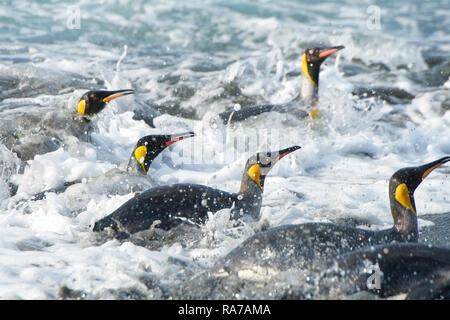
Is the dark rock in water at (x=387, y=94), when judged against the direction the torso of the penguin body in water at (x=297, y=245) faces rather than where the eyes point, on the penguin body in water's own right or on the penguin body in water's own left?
on the penguin body in water's own left

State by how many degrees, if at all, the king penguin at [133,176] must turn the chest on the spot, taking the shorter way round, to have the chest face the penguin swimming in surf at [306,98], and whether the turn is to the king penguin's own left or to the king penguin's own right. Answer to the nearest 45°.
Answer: approximately 45° to the king penguin's own left

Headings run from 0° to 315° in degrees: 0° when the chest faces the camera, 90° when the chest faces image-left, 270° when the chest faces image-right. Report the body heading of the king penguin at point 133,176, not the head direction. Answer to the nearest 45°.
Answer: approximately 270°

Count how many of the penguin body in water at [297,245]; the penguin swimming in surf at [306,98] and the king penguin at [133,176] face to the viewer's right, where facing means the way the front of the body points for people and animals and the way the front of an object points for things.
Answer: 3

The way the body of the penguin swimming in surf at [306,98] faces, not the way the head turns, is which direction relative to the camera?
to the viewer's right

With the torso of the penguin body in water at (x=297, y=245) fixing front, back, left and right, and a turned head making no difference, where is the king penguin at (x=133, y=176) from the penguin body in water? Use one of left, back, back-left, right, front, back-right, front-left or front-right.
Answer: back-left

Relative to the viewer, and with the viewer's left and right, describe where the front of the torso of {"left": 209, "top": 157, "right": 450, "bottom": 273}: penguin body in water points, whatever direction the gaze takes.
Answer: facing to the right of the viewer

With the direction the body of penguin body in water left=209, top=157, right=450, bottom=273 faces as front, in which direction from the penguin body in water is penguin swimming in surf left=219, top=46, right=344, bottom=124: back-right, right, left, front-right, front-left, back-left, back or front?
left

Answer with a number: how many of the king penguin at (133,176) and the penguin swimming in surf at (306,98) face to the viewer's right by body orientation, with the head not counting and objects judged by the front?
2

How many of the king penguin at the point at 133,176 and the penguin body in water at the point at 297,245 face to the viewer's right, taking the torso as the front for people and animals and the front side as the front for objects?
2

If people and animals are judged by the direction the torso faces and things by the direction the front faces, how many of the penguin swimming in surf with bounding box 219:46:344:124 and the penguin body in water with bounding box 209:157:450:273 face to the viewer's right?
2
